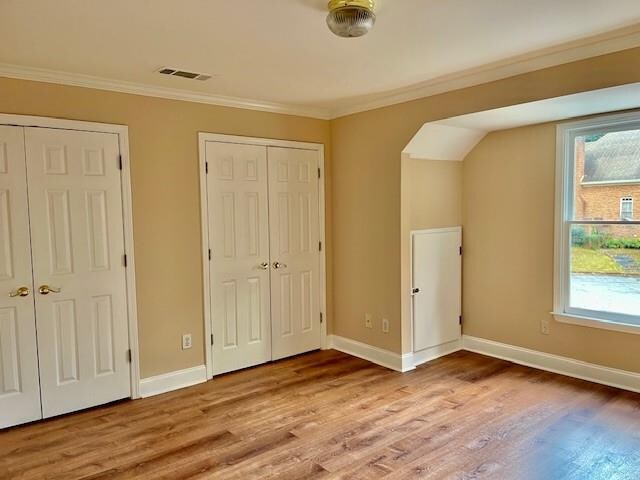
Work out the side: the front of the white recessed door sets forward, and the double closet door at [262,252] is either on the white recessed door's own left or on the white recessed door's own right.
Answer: on the white recessed door's own right

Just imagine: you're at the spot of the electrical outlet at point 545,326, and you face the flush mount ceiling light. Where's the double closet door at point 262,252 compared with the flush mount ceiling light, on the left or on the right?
right

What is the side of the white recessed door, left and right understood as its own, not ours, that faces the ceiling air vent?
right

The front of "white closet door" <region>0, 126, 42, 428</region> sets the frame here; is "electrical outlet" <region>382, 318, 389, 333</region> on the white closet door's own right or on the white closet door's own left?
on the white closet door's own left

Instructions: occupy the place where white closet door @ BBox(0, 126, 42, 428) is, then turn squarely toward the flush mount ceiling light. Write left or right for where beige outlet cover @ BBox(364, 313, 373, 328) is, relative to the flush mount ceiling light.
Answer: left

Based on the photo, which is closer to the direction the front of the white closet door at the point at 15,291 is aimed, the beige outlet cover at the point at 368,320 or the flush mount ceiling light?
the flush mount ceiling light

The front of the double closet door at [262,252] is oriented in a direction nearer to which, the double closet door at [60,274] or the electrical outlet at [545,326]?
the electrical outlet

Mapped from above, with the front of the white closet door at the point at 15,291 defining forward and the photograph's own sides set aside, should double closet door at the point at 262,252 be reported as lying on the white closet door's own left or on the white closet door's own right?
on the white closet door's own left

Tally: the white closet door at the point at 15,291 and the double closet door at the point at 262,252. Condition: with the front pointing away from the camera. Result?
0

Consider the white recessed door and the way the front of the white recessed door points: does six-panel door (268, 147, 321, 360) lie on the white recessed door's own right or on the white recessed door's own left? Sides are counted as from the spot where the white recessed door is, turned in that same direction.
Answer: on the white recessed door's own right
